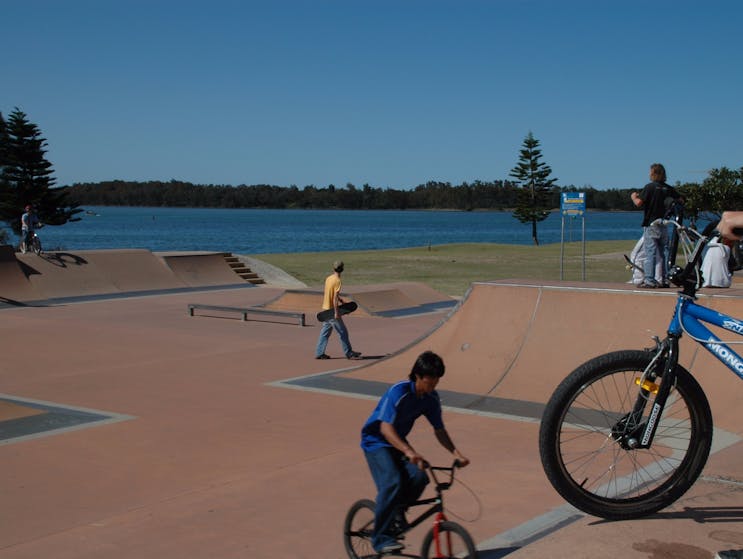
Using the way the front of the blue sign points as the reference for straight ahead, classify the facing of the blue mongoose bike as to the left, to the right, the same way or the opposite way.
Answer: to the right

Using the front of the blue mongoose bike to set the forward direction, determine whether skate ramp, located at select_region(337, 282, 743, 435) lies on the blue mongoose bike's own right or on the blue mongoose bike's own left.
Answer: on the blue mongoose bike's own right

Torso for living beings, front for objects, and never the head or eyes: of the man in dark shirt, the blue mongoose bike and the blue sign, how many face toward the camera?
1

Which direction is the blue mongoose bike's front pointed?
to the viewer's left

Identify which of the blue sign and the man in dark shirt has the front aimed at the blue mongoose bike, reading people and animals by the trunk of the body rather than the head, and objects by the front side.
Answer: the blue sign

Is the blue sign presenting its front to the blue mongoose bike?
yes

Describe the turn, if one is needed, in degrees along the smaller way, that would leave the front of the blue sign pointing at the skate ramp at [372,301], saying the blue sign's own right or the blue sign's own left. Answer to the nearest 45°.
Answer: approximately 45° to the blue sign's own right

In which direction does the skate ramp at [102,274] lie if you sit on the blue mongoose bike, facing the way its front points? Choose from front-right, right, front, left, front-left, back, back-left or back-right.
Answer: front-right

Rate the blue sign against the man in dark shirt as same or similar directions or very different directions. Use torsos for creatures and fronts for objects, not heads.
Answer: very different directions

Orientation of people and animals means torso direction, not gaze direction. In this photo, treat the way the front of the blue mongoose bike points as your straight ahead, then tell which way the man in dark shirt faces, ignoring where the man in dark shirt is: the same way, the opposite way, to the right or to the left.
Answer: to the right

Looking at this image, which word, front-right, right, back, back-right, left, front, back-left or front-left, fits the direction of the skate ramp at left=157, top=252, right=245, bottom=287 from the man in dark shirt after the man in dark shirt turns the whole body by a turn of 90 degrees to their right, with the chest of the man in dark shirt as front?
back-left

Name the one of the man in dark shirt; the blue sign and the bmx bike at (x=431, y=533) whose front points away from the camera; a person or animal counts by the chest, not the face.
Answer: the man in dark shirt
